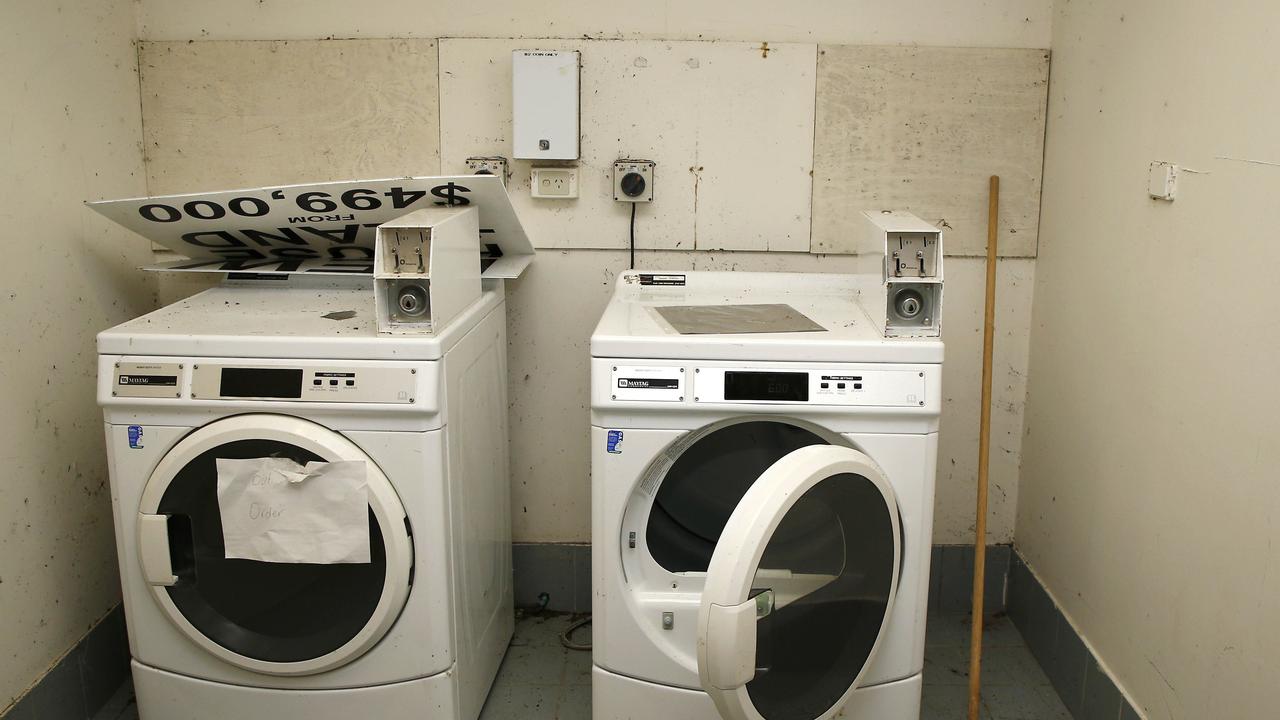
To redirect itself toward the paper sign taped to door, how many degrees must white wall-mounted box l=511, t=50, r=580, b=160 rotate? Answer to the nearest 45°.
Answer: approximately 45° to its right

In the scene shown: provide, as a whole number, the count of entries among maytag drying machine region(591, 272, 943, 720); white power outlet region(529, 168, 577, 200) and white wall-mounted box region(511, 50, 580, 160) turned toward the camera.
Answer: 3

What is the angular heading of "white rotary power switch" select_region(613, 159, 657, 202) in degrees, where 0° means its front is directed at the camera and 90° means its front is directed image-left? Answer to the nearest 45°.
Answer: approximately 0°

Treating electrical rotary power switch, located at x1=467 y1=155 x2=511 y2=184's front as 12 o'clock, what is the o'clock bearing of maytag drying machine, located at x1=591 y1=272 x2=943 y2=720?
The maytag drying machine is roughly at 11 o'clock from the electrical rotary power switch.

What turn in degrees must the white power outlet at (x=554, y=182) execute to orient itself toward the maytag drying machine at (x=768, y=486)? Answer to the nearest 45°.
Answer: approximately 45° to its left

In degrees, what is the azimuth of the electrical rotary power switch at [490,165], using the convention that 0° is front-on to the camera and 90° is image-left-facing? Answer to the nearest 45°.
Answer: approximately 0°

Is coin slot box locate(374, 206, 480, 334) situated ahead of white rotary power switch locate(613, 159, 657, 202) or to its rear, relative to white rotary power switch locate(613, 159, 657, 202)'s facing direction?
ahead

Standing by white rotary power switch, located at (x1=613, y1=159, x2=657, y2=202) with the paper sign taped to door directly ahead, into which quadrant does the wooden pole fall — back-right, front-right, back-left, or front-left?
back-left
